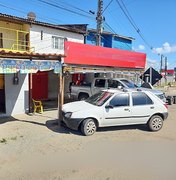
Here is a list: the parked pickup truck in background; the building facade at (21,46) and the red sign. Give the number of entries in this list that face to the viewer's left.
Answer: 0

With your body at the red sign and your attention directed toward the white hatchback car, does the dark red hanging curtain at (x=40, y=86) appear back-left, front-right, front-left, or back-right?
back-right

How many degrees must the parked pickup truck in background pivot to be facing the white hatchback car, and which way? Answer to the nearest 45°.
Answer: approximately 45° to its right

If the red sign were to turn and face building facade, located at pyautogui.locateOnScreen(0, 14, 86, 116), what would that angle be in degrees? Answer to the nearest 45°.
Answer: approximately 135° to its right

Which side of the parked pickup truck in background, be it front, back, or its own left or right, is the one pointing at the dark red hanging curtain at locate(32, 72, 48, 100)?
back

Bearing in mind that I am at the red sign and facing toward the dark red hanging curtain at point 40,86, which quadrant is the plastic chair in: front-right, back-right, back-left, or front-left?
front-left

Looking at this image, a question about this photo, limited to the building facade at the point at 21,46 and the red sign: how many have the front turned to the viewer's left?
0

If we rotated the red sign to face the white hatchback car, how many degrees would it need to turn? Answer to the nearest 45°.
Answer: approximately 45° to its right

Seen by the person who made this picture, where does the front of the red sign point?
facing the viewer and to the right of the viewer
